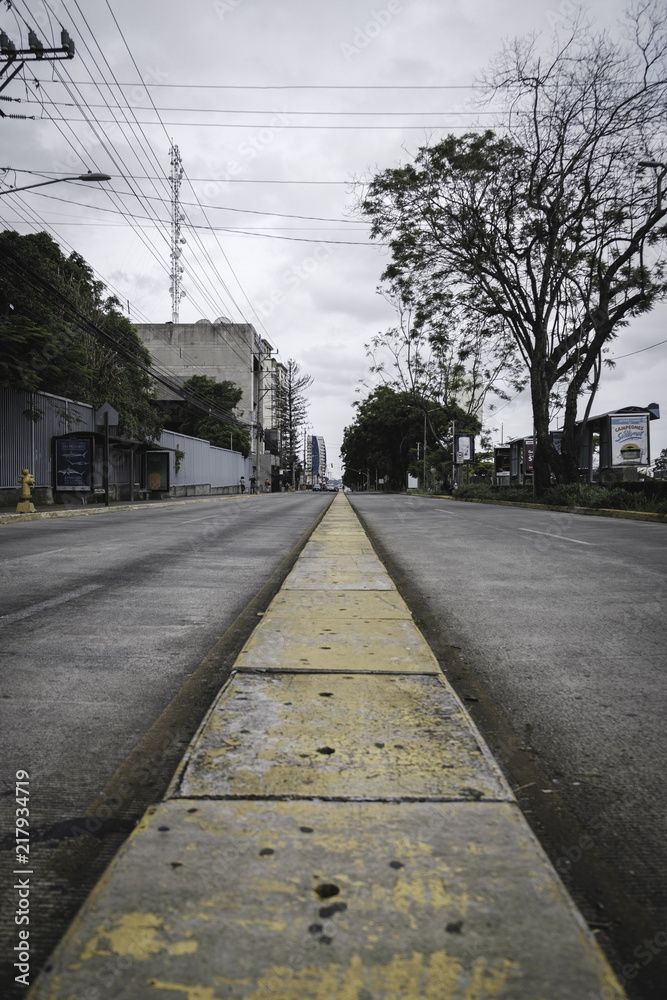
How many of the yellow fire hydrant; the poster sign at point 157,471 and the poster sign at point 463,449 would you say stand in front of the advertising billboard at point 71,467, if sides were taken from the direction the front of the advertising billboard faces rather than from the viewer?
1

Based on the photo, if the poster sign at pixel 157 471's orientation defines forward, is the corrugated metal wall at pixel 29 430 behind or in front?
in front

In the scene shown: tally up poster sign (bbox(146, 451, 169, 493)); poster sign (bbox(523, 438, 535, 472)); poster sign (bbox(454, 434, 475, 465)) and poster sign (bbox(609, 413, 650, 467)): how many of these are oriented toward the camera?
4

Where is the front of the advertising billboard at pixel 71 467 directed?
toward the camera

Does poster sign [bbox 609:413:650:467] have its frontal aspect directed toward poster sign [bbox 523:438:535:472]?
no

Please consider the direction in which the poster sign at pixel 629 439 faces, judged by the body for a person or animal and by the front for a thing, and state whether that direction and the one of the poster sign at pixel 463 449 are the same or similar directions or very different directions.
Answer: same or similar directions

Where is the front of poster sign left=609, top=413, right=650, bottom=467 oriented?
toward the camera

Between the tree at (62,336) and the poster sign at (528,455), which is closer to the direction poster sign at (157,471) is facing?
the tree

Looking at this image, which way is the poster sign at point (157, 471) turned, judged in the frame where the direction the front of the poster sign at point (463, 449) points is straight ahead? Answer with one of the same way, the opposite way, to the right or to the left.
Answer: the same way

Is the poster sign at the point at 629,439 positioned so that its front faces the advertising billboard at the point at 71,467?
no

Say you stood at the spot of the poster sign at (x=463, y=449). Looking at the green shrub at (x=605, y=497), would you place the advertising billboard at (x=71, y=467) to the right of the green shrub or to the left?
right

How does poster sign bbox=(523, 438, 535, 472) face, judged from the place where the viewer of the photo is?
facing the viewer

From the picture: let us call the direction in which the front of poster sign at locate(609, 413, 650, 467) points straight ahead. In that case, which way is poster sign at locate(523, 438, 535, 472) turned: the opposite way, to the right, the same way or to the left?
the same way

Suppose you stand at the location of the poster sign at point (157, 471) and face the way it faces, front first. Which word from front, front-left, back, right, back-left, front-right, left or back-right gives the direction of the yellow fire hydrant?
front

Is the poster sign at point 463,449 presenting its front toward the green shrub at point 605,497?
yes

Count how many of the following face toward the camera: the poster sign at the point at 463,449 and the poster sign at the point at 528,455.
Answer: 2
